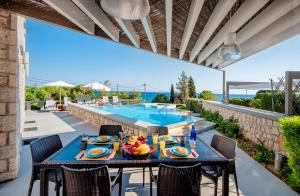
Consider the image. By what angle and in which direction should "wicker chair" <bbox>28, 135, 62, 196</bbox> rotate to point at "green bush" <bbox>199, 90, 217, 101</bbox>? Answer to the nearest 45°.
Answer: approximately 45° to its left

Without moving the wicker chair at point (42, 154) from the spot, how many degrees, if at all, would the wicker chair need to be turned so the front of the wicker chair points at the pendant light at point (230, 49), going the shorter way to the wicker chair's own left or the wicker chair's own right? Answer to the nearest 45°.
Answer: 0° — it already faces it

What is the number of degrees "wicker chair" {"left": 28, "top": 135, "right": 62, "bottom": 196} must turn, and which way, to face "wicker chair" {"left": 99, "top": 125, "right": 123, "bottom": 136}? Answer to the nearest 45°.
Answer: approximately 45° to its left

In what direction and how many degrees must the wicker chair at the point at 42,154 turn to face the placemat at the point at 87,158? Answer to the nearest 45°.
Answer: approximately 45° to its right

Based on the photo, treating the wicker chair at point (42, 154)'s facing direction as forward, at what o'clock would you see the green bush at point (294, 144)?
The green bush is roughly at 1 o'clock from the wicker chair.

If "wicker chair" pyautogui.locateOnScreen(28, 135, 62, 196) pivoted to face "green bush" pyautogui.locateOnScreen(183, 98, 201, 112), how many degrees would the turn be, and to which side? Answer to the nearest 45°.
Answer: approximately 45° to its left

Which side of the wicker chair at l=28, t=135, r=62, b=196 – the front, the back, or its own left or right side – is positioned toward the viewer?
right

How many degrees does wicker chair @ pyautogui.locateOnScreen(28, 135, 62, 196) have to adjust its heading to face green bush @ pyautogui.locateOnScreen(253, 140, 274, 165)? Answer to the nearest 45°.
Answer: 0° — it already faces it

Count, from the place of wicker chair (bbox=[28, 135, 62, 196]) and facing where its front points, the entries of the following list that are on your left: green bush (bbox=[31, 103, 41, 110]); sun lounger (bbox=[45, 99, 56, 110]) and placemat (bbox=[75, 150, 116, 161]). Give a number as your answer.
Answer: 2
